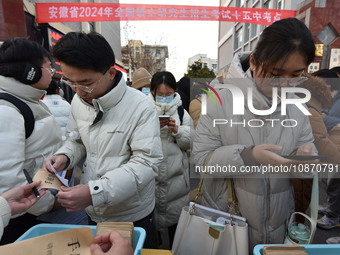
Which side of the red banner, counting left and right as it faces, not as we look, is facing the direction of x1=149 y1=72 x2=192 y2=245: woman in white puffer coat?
front

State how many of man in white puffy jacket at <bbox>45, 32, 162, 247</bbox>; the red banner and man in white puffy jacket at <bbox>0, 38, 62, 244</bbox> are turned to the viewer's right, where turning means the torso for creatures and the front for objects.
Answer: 1

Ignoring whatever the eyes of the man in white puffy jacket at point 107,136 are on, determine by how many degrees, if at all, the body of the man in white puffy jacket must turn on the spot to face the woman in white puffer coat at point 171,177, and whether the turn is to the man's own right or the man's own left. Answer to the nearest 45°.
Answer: approximately 180°

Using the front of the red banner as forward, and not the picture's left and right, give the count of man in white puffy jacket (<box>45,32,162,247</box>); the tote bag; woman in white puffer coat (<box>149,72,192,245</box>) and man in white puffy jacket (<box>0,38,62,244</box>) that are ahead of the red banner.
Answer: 4

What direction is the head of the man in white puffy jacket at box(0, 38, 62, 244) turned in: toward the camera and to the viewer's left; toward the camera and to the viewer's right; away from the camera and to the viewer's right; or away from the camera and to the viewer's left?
away from the camera and to the viewer's right

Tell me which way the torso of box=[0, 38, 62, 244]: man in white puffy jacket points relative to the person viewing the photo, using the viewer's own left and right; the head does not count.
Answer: facing to the right of the viewer

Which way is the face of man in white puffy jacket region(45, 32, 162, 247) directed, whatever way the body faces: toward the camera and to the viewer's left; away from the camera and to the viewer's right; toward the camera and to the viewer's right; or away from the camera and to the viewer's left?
toward the camera and to the viewer's left

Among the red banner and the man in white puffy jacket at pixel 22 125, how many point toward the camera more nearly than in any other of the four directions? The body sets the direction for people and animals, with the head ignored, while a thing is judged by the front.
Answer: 1
